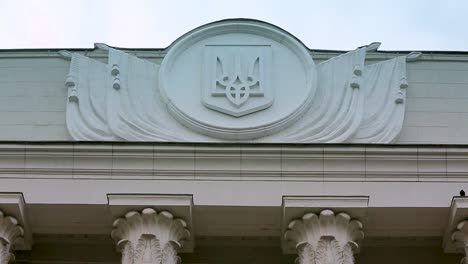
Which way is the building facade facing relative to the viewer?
toward the camera
